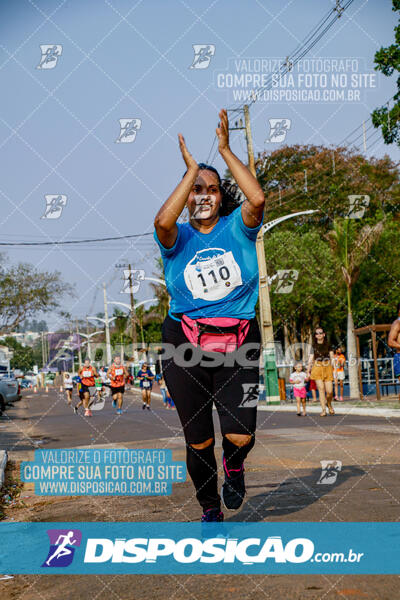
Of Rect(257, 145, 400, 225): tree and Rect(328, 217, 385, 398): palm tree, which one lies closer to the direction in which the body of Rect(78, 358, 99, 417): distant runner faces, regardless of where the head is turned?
the palm tree

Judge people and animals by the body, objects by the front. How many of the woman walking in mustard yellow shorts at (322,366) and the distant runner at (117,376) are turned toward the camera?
2

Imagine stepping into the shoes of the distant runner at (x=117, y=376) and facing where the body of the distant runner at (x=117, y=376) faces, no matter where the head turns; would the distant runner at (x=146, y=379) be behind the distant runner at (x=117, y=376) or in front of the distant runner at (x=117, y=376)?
behind

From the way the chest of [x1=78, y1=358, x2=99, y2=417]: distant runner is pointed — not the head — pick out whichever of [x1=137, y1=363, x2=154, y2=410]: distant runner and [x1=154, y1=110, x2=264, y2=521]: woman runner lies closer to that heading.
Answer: the woman runner

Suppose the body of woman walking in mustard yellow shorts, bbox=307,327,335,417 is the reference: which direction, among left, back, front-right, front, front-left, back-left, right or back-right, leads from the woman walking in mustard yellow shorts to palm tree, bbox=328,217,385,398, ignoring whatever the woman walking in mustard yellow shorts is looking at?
back

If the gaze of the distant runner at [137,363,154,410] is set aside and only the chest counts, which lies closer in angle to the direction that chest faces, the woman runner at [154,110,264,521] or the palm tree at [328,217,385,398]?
the woman runner

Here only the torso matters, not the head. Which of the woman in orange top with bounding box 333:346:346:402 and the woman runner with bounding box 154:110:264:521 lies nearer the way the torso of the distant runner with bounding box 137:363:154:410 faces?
the woman runner

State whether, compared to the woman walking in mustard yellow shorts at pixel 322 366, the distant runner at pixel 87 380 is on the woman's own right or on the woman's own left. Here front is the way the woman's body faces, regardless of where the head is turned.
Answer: on the woman's own right

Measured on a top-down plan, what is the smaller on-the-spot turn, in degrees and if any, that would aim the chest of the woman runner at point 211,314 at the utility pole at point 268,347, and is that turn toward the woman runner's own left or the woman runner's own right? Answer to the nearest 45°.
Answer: approximately 180°

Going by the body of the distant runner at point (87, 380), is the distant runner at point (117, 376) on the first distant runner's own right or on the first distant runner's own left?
on the first distant runner's own left
